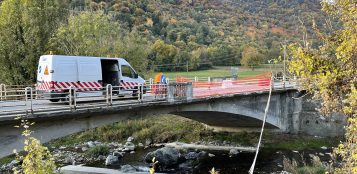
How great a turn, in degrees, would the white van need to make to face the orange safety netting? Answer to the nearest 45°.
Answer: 0° — it already faces it

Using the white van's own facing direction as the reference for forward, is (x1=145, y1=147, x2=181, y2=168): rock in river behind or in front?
in front

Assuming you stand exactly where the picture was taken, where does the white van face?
facing away from the viewer and to the right of the viewer

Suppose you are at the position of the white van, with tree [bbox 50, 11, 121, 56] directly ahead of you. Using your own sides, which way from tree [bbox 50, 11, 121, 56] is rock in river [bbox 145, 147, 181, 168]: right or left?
right

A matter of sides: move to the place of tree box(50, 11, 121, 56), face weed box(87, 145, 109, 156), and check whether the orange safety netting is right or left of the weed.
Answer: left

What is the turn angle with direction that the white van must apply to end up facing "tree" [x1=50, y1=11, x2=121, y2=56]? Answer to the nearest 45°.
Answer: approximately 45° to its left
